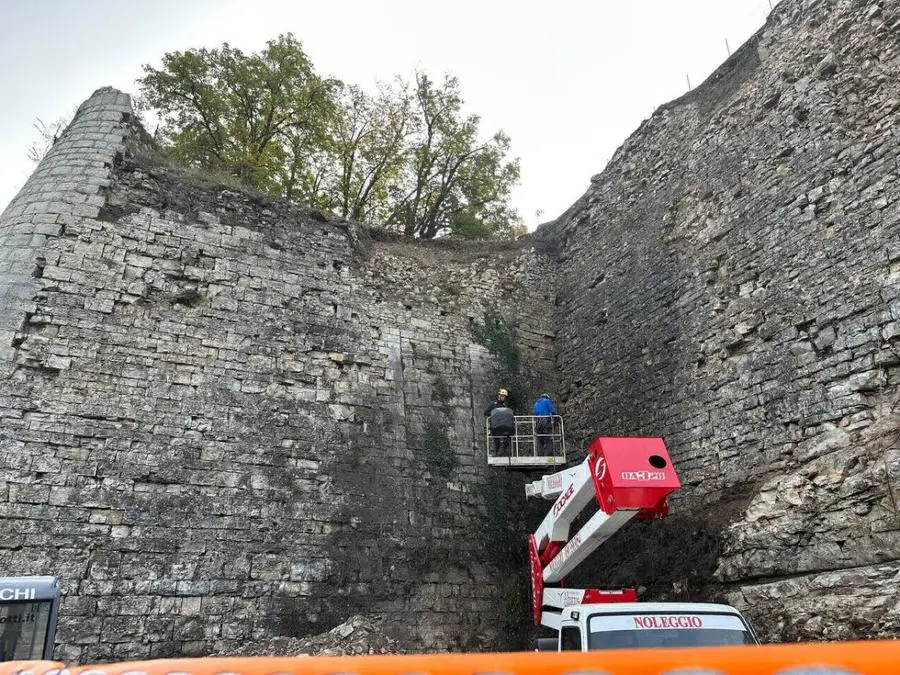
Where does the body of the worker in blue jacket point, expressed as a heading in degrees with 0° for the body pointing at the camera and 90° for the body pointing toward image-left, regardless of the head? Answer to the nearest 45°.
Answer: approximately 180°

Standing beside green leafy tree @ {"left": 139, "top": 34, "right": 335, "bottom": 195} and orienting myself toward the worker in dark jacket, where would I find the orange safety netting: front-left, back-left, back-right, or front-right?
front-right

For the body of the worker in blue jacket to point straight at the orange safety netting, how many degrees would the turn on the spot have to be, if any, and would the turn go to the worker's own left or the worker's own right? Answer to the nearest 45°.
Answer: approximately 180°

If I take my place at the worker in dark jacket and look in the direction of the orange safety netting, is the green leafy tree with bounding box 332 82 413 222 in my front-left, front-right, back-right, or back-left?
back-right

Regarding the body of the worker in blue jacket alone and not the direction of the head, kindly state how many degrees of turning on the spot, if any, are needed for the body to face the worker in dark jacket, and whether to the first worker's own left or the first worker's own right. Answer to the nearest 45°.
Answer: approximately 135° to the first worker's own left
